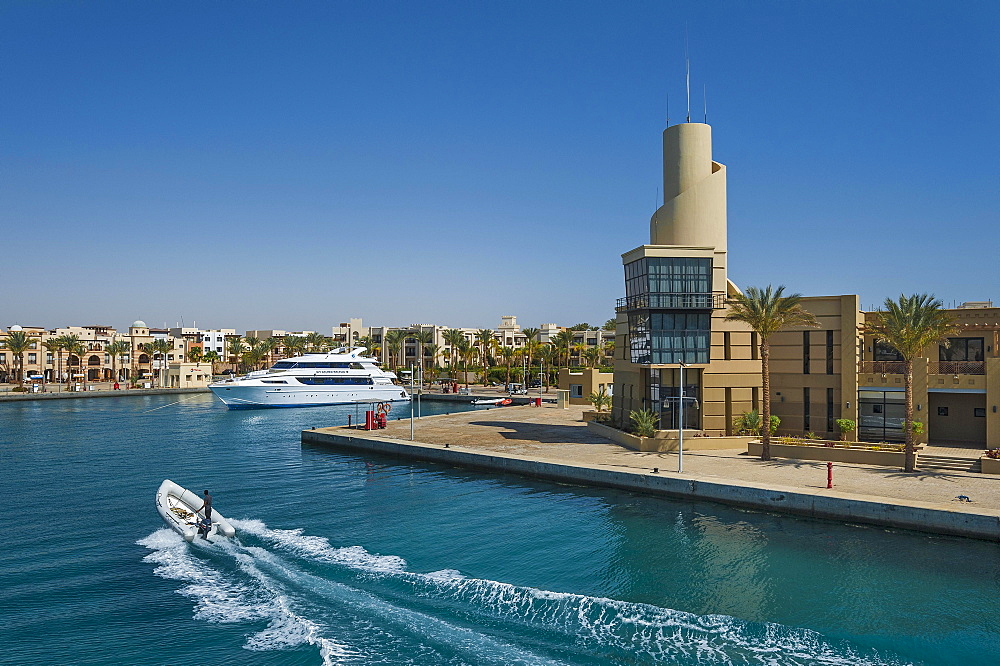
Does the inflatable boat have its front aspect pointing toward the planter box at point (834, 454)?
no

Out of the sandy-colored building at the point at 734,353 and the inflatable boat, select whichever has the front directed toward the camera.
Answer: the sandy-colored building

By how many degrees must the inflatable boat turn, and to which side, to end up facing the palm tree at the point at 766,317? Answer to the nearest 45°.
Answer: approximately 135° to its right

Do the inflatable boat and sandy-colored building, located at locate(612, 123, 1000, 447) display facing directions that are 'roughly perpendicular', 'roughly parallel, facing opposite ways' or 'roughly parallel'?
roughly perpendicular

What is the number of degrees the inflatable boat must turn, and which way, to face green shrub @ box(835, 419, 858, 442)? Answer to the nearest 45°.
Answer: approximately 135° to its right

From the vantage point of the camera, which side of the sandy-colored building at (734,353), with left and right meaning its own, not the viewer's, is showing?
front

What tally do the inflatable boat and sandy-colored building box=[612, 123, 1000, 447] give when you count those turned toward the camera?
1

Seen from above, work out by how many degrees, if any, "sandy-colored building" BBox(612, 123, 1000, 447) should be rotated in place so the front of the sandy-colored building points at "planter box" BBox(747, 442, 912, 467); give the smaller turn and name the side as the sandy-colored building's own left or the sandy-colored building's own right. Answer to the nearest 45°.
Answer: approximately 45° to the sandy-colored building's own left

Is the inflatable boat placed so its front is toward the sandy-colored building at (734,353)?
no

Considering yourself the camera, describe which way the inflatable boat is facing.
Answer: facing away from the viewer and to the left of the viewer

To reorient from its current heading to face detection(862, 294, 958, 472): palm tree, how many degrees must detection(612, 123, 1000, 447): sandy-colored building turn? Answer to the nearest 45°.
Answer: approximately 45° to its left
